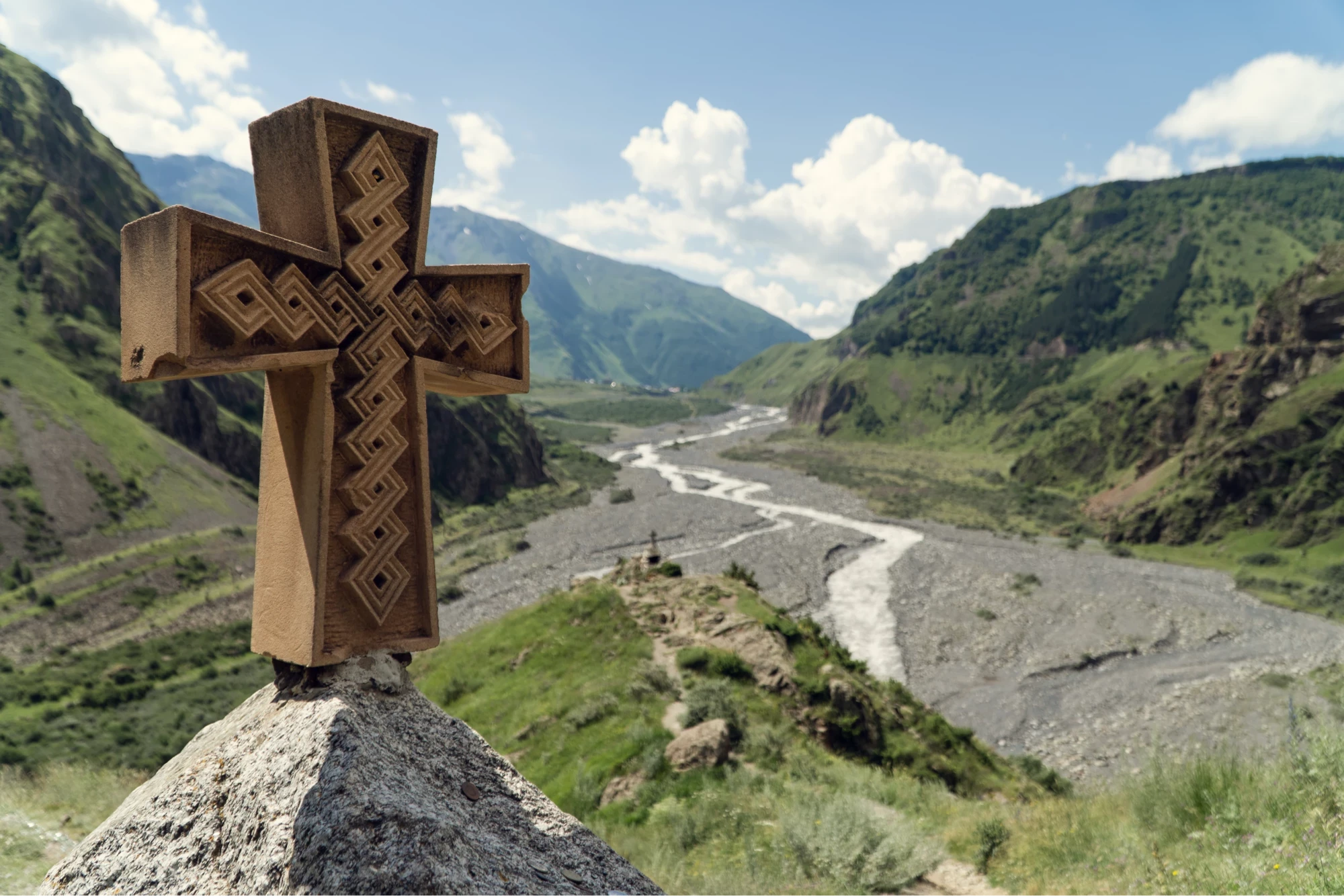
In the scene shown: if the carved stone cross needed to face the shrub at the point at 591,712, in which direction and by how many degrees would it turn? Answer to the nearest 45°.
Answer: approximately 90° to its left

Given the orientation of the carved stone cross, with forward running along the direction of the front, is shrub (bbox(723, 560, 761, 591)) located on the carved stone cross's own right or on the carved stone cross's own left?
on the carved stone cross's own left

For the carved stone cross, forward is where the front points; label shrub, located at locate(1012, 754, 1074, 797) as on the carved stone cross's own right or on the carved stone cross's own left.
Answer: on the carved stone cross's own left

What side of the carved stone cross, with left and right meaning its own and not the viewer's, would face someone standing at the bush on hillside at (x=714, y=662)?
left

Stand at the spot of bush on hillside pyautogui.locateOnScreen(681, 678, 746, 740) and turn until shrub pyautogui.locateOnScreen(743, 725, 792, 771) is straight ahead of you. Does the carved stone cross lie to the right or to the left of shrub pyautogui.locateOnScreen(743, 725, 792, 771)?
right

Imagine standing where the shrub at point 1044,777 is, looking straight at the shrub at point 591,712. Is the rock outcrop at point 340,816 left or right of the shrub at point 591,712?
left

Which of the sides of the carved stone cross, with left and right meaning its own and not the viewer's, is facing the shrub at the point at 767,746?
left

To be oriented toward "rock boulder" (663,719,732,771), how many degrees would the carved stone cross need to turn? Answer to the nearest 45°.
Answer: approximately 90° to its left

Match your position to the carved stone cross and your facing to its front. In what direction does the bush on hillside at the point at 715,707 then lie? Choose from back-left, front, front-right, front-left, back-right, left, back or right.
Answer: left

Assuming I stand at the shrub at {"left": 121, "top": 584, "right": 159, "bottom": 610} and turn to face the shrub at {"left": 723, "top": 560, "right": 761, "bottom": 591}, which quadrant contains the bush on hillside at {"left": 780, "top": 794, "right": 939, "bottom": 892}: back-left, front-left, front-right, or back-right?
front-right

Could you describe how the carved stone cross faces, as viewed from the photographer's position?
facing the viewer and to the right of the viewer
